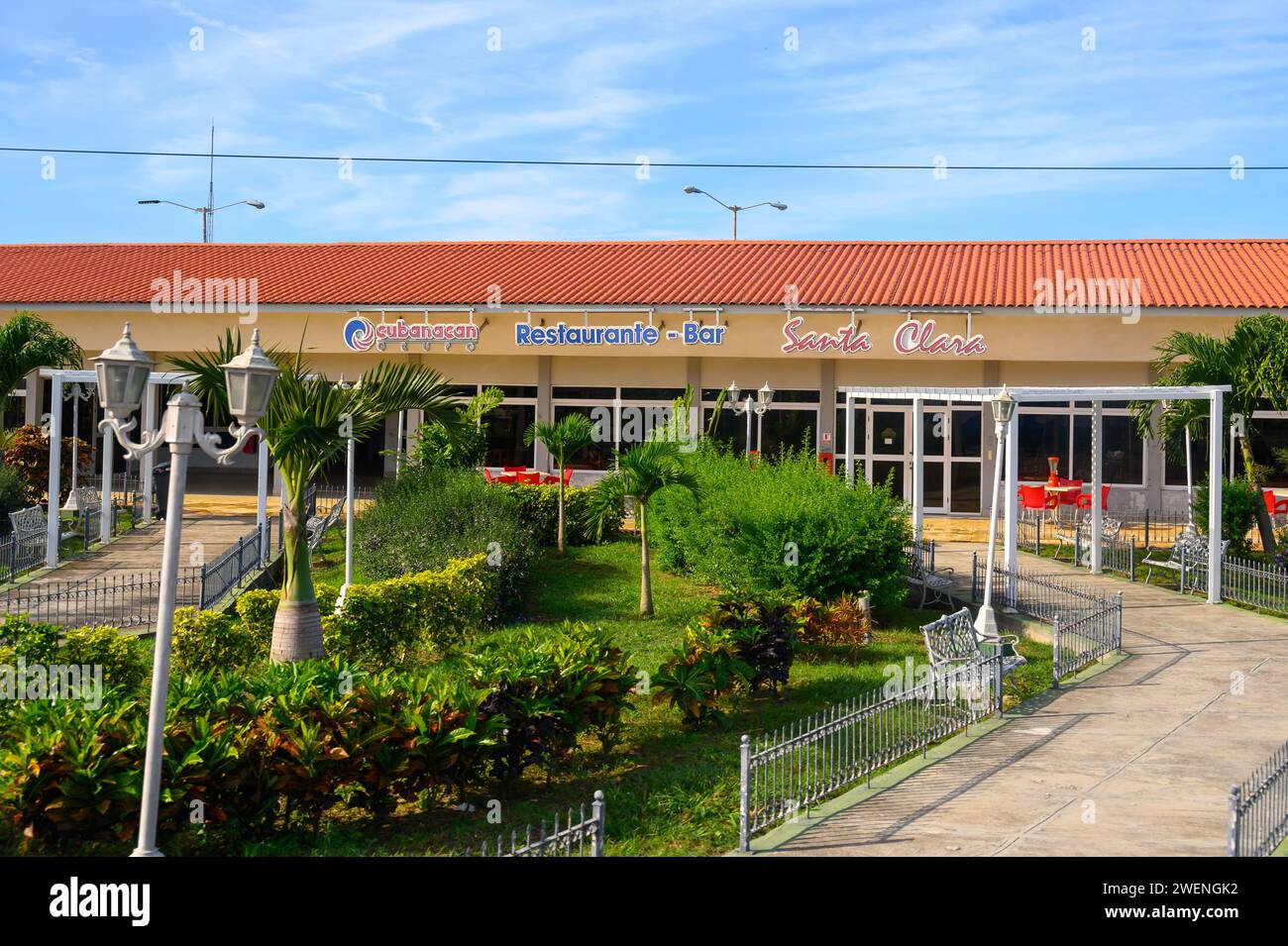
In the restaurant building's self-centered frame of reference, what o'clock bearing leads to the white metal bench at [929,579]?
The white metal bench is roughly at 12 o'clock from the restaurant building.

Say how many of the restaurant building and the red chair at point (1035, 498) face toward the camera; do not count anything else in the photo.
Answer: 1

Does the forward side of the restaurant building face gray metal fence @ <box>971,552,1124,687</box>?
yes

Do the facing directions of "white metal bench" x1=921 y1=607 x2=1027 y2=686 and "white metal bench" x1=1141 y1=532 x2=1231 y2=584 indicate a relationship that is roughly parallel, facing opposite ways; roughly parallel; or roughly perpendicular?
roughly perpendicular

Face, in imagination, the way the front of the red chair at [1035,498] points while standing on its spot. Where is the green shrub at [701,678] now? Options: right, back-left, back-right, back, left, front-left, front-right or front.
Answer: back-right

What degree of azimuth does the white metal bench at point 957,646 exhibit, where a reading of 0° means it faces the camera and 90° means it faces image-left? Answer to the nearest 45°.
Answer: approximately 315°

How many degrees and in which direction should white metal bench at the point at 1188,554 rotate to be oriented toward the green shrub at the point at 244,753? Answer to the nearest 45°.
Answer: approximately 45° to its left

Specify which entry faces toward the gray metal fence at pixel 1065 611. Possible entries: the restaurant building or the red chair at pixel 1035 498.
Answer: the restaurant building

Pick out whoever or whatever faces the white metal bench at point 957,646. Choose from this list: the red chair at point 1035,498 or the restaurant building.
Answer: the restaurant building

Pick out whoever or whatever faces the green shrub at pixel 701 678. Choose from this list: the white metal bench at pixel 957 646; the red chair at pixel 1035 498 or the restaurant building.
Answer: the restaurant building

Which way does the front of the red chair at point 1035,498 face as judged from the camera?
facing away from the viewer and to the right of the viewer

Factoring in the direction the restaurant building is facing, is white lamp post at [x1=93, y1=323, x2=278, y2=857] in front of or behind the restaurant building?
in front
